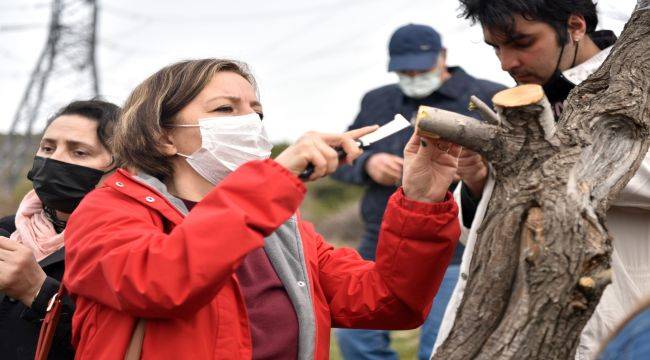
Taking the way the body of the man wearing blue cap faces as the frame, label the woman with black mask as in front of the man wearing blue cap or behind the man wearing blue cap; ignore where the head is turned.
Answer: in front

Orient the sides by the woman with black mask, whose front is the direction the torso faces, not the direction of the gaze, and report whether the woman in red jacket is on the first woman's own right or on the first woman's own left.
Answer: on the first woman's own left

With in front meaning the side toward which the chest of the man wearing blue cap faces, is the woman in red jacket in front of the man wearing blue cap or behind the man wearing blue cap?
in front

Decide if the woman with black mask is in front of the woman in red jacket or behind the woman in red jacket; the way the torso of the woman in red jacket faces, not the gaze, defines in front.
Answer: behind

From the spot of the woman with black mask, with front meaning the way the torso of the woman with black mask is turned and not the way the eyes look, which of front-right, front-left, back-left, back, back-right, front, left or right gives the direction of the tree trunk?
left

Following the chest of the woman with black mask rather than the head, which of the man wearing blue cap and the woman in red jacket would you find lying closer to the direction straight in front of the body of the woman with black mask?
the woman in red jacket

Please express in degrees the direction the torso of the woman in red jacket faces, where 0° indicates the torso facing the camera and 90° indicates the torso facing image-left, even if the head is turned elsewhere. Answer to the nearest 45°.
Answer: approximately 315°
